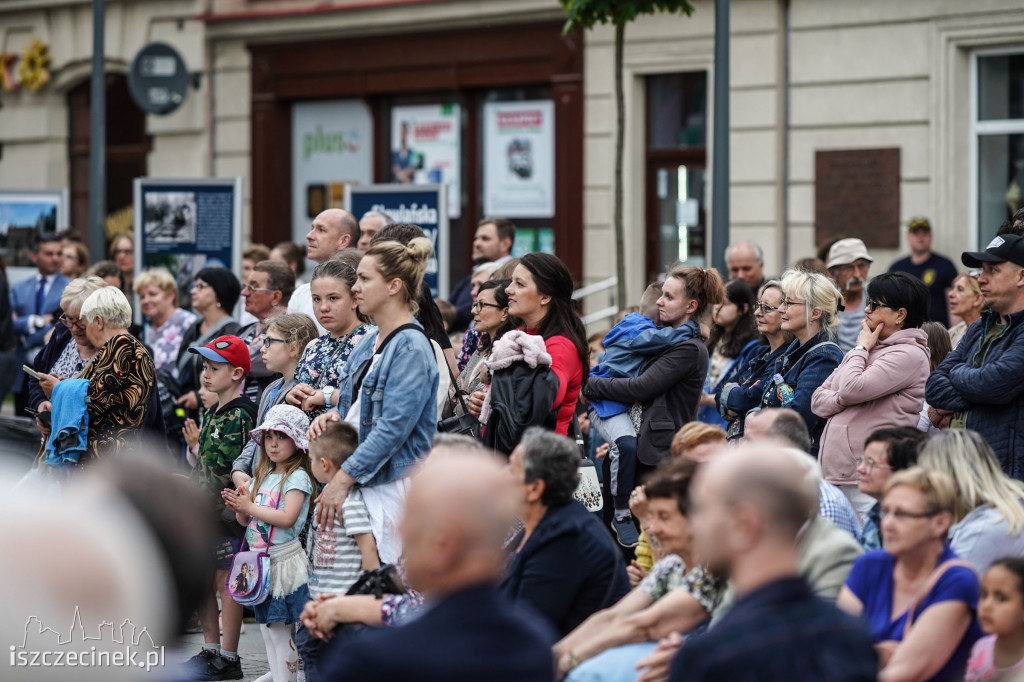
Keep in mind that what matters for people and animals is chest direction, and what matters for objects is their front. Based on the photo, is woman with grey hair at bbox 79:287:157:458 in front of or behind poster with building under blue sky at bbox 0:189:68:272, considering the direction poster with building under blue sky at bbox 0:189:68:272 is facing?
in front

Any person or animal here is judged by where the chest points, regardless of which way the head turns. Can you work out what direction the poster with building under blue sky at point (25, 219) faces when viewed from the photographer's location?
facing the viewer

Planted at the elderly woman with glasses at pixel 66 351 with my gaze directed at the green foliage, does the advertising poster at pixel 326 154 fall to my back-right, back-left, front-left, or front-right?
front-left

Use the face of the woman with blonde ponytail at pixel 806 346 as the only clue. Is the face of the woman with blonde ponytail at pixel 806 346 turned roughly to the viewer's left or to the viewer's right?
to the viewer's left

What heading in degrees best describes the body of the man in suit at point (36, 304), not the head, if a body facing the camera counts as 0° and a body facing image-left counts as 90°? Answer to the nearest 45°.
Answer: approximately 315°

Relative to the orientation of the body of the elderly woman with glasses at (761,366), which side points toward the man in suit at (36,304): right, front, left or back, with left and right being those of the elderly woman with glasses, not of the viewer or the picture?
right

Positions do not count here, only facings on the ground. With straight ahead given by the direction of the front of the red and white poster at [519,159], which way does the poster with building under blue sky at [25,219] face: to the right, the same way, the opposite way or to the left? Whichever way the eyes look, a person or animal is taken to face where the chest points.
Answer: the same way

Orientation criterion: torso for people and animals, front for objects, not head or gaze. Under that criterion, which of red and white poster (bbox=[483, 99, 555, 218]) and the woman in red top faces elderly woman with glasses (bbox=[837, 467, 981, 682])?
the red and white poster

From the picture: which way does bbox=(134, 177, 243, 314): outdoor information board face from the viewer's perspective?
toward the camera

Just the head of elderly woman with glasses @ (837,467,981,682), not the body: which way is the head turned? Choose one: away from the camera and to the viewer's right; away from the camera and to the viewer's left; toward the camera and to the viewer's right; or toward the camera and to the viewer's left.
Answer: toward the camera and to the viewer's left

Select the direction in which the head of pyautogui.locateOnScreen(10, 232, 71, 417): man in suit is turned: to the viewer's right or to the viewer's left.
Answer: to the viewer's right

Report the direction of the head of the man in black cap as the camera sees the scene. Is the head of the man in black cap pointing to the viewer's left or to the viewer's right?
to the viewer's left
